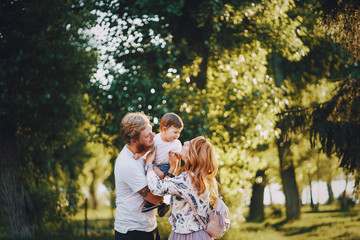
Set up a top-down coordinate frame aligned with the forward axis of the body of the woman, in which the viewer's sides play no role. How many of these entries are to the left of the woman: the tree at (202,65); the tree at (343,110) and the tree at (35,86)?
0

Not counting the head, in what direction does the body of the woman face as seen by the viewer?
to the viewer's left

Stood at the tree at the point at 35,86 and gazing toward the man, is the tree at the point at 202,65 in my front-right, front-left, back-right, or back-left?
front-left

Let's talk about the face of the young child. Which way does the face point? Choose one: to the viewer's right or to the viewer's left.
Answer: to the viewer's right

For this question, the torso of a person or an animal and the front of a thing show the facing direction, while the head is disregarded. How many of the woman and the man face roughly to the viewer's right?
1

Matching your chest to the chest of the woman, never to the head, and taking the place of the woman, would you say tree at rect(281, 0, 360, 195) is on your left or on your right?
on your right

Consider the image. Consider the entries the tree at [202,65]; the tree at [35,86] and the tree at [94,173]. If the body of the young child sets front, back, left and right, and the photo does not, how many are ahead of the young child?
0

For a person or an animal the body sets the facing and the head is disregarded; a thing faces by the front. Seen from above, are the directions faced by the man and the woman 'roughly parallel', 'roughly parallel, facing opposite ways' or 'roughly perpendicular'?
roughly parallel, facing opposite ways

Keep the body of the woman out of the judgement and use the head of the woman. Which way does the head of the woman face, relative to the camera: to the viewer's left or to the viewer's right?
to the viewer's left

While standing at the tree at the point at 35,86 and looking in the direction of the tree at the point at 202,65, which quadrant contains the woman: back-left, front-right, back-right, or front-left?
front-right

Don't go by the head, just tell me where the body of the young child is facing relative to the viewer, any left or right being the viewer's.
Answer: facing the viewer and to the right of the viewer

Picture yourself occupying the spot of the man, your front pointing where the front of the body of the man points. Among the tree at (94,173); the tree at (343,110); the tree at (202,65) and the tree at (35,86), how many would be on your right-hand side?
0

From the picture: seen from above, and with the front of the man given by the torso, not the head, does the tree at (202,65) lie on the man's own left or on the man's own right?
on the man's own left

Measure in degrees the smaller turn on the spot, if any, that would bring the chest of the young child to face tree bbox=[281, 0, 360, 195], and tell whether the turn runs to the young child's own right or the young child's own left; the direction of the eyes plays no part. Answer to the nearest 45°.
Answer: approximately 90° to the young child's own left
